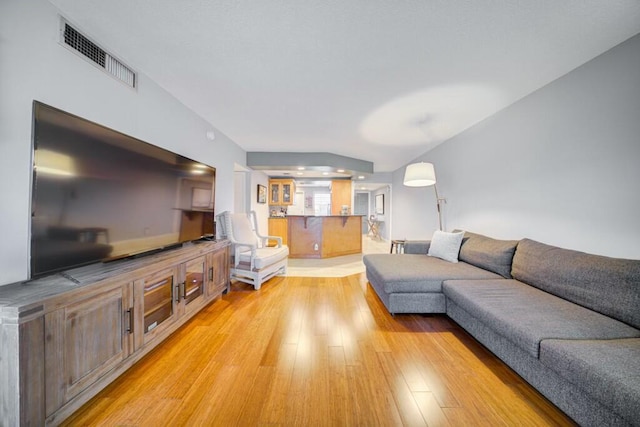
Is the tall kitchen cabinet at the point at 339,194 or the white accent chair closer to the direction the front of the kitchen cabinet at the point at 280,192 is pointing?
the white accent chair

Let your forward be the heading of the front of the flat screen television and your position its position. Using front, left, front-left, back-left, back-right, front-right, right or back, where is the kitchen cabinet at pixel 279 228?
left

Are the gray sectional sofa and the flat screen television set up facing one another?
yes

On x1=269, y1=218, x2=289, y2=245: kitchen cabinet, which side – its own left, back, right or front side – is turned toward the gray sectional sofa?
front
